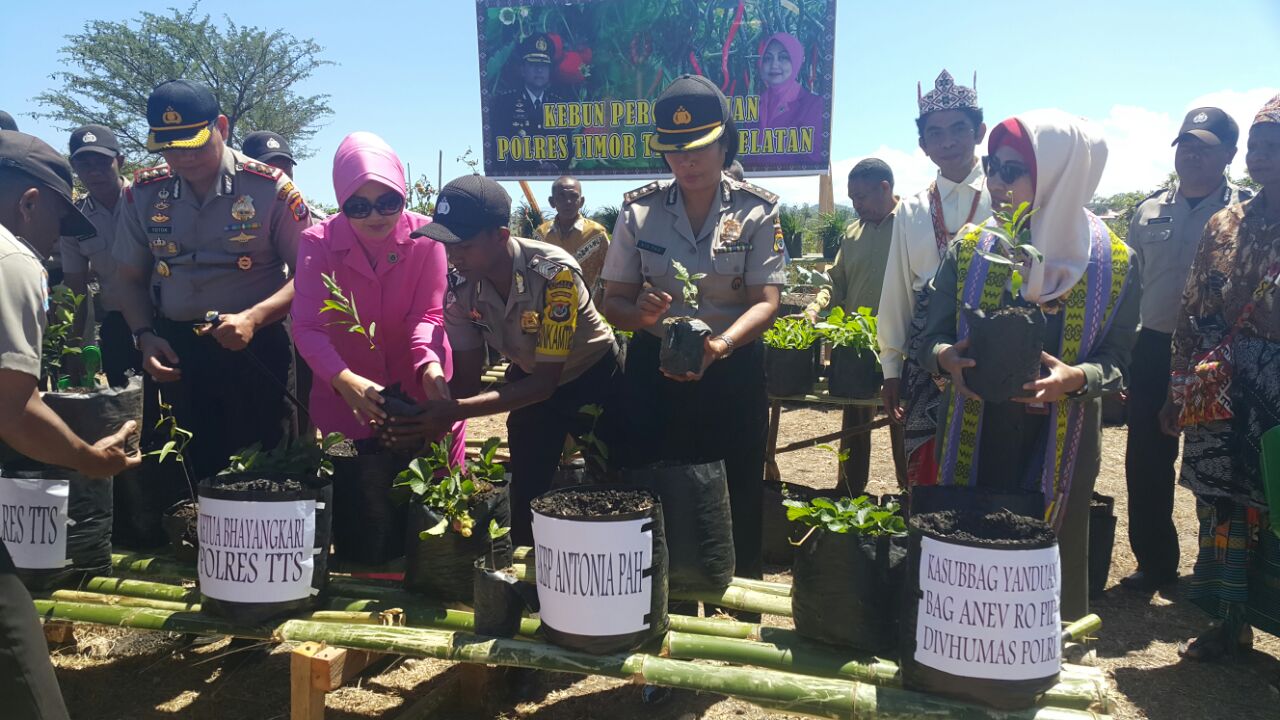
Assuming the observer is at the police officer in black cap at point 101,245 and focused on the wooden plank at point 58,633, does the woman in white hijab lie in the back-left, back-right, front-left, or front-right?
front-left

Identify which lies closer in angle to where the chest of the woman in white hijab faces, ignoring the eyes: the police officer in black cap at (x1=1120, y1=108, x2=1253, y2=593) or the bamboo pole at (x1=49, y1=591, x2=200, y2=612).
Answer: the bamboo pole

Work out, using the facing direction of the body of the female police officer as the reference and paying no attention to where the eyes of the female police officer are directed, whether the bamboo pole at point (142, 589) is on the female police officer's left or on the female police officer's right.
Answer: on the female police officer's right

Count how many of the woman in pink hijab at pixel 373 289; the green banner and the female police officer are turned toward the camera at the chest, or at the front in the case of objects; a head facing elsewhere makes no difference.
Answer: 3

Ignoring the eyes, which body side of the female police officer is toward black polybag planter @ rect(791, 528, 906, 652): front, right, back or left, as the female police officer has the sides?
front

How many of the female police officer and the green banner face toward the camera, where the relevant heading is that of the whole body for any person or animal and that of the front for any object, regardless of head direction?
2

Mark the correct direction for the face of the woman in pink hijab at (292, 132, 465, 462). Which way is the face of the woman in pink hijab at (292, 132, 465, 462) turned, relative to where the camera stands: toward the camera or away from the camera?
toward the camera

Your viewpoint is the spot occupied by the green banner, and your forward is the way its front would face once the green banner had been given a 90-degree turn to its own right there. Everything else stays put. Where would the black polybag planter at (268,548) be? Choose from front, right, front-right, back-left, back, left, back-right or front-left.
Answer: left

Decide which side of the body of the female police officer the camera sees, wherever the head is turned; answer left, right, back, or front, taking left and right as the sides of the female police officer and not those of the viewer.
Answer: front

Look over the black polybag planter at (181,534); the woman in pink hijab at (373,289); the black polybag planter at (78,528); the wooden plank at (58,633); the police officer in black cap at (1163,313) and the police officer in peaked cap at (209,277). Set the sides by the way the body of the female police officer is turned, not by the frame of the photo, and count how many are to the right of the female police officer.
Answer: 5

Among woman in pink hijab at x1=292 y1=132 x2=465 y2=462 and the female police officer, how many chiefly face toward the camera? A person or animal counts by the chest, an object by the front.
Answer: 2

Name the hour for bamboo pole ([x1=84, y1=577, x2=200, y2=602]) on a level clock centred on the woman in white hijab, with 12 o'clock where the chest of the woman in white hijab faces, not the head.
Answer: The bamboo pole is roughly at 1 o'clock from the woman in white hijab.

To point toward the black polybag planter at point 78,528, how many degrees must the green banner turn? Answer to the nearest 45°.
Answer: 0° — it already faces it

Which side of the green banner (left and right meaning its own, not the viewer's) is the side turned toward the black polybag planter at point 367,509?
front
